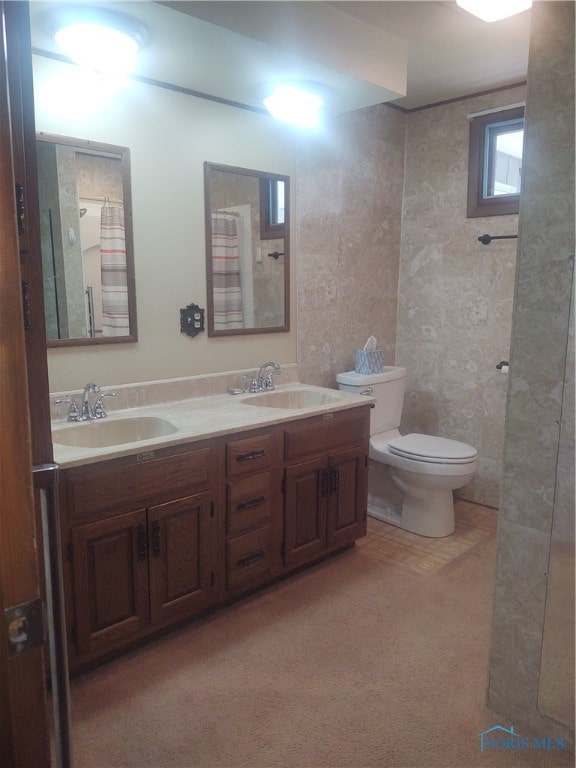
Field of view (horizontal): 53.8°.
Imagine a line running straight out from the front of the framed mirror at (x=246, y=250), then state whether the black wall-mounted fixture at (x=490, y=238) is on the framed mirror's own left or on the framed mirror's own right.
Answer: on the framed mirror's own left

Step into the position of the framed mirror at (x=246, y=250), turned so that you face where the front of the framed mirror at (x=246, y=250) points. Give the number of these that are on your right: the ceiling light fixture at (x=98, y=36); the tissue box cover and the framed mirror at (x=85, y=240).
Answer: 2

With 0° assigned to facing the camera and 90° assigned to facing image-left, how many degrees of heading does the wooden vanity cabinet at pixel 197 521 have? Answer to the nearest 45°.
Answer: approximately 315°

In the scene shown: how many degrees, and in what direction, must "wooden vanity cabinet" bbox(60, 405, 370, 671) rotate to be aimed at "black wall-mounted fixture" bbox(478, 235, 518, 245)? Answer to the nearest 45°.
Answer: approximately 90° to its left
